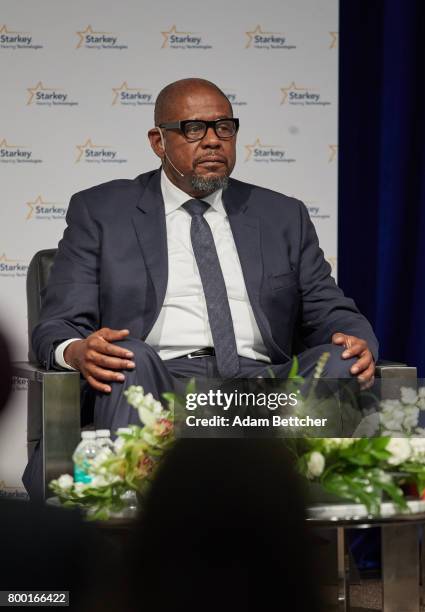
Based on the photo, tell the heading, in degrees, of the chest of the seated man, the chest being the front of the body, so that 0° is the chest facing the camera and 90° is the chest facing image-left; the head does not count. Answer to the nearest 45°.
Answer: approximately 0°

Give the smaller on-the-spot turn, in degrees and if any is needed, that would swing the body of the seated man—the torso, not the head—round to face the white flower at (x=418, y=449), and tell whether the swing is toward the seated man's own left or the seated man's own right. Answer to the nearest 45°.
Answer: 0° — they already face it

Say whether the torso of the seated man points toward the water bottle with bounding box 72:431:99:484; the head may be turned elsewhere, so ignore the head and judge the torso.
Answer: yes

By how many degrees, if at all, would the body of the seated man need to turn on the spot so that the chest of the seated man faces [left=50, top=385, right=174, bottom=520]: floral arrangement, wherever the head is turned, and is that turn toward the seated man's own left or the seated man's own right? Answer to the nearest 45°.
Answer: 0° — they already face it

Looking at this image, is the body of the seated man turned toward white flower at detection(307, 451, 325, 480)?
yes
